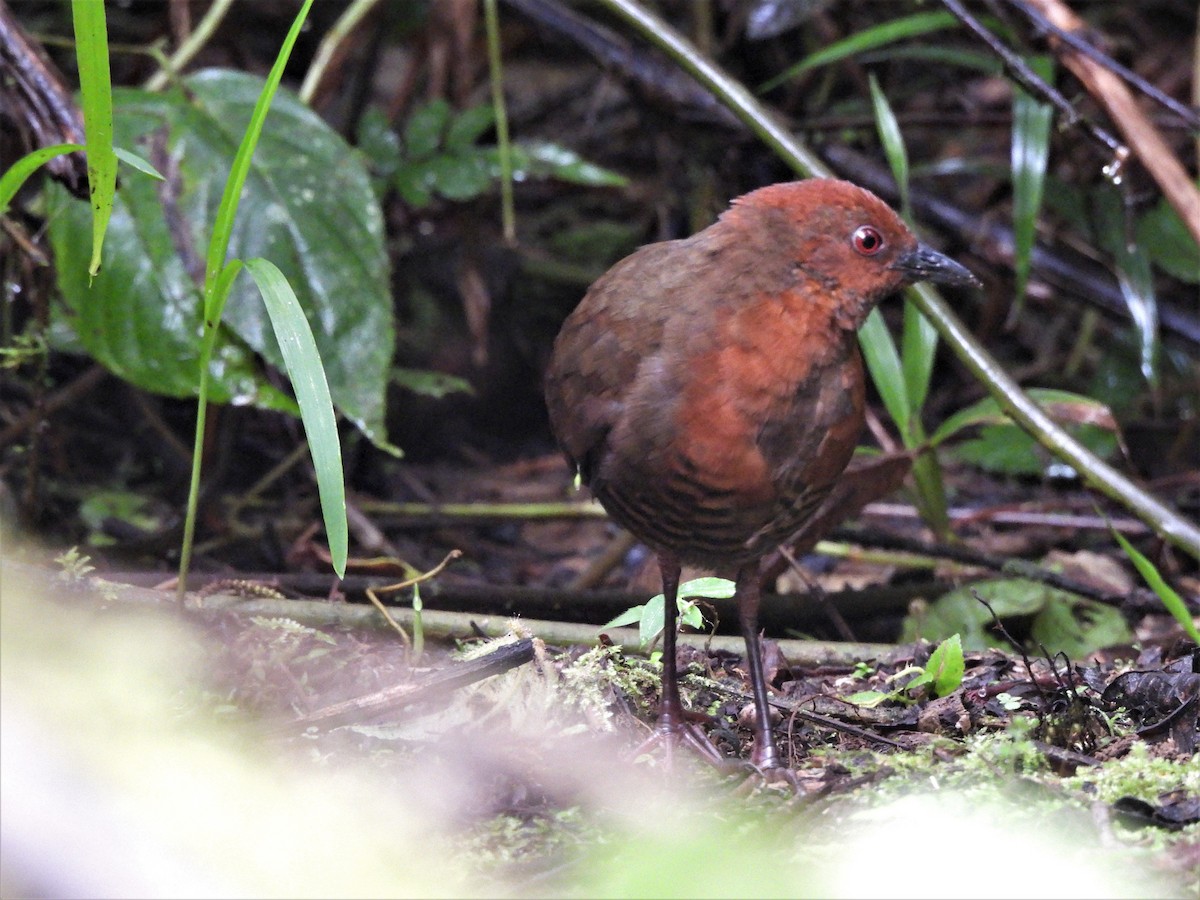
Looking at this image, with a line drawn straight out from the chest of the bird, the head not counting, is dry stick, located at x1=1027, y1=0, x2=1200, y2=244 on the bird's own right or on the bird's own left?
on the bird's own left

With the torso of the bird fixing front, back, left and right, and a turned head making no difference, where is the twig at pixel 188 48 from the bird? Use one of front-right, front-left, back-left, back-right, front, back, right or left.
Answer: back

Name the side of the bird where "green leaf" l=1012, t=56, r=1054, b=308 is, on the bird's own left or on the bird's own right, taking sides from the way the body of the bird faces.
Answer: on the bird's own left

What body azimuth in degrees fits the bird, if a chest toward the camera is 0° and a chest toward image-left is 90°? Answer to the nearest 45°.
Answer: approximately 315°

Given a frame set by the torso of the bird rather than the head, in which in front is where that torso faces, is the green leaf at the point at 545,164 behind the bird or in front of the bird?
behind

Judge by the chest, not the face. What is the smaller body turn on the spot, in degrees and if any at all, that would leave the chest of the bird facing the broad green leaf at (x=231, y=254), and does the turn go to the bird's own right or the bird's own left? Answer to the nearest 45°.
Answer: approximately 180°

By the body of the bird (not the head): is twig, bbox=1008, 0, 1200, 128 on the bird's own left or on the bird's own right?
on the bird's own left
